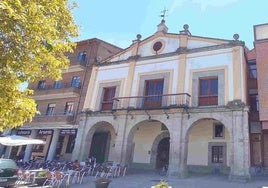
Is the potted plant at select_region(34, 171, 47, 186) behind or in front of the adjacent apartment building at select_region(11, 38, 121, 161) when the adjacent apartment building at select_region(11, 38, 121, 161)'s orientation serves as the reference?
in front

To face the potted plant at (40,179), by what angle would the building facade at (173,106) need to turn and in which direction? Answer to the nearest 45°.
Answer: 0° — it already faces it

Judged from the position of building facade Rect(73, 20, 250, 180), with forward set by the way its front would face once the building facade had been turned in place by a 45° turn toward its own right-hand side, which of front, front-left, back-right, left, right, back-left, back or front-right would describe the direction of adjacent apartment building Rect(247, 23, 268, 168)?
back

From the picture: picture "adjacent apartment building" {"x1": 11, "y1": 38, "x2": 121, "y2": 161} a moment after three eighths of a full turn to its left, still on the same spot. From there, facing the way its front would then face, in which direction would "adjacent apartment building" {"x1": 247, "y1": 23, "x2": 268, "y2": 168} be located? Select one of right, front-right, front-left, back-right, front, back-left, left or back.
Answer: front-right

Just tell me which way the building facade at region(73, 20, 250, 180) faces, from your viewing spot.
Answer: facing the viewer and to the left of the viewer

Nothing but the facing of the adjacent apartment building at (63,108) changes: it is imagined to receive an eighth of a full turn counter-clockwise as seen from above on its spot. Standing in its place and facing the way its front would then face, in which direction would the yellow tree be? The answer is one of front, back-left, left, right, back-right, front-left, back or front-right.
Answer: front

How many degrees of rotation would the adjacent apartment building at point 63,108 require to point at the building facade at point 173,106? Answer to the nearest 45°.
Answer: approximately 90° to its left

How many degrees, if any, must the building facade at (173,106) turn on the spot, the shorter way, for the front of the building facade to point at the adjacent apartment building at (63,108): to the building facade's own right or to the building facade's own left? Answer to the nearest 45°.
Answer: approximately 90° to the building facade's own right
